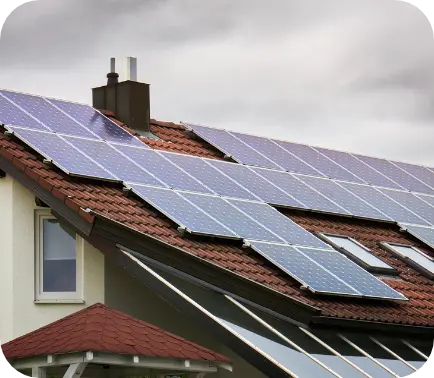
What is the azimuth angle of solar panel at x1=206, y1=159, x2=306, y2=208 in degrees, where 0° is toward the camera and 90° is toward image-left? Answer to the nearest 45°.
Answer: approximately 315°

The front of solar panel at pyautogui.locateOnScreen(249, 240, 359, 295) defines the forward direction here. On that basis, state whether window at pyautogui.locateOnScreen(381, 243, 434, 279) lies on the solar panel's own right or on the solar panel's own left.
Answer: on the solar panel's own left

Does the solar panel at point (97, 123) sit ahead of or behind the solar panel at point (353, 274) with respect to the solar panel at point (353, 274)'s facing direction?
behind

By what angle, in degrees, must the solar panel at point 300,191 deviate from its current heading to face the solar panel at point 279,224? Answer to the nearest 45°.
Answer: approximately 45° to its right

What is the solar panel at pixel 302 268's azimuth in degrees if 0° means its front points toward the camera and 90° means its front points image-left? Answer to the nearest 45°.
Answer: approximately 315°

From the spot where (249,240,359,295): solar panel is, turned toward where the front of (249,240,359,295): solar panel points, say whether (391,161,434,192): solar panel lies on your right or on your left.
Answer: on your left

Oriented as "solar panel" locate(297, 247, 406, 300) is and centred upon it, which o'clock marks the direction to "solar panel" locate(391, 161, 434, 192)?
"solar panel" locate(391, 161, 434, 192) is roughly at 8 o'clock from "solar panel" locate(297, 247, 406, 300).

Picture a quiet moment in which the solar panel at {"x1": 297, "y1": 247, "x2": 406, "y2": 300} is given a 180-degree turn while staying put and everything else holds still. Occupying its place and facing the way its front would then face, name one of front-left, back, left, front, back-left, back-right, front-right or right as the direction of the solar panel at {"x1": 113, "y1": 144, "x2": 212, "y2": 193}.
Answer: front-left

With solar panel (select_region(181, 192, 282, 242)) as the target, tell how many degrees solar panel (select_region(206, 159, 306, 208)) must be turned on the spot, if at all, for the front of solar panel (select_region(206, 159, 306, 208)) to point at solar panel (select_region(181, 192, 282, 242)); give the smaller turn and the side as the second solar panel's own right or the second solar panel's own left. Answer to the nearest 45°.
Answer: approximately 45° to the second solar panel's own right

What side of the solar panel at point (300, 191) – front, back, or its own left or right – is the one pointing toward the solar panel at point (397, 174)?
left
